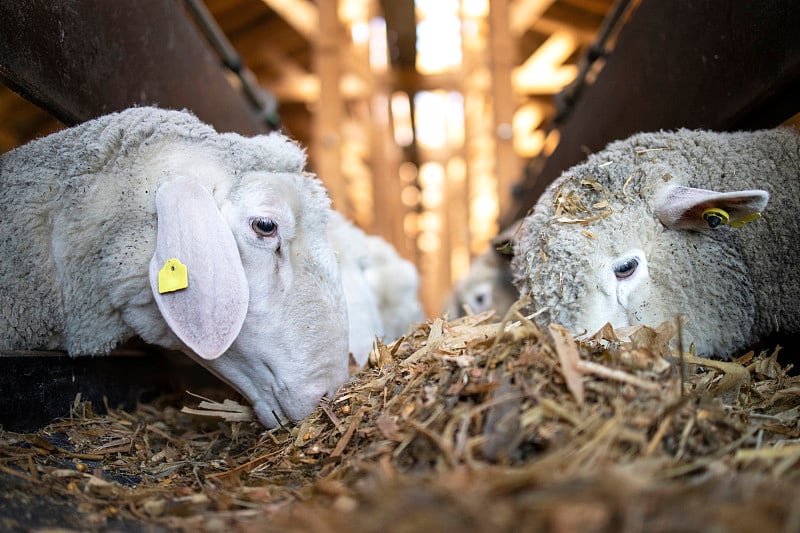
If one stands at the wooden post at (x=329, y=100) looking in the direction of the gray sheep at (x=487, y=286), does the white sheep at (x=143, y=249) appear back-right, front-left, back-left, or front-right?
front-right

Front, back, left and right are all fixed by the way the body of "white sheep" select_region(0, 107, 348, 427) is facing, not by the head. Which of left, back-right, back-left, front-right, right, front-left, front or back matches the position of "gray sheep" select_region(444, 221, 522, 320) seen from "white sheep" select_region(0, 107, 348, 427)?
front-left

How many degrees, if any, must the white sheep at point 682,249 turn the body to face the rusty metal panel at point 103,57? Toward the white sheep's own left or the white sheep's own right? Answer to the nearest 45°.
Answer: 0° — it already faces it

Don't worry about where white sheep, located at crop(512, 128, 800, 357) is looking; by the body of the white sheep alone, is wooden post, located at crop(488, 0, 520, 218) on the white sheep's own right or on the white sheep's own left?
on the white sheep's own right

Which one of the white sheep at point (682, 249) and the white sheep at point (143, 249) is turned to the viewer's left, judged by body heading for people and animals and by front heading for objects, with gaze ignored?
the white sheep at point (682, 249)

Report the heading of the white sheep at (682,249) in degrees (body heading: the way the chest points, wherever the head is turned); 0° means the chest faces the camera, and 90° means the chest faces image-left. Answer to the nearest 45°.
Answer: approximately 90°

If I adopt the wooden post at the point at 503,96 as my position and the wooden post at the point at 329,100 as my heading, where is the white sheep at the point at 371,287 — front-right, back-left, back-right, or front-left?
front-left

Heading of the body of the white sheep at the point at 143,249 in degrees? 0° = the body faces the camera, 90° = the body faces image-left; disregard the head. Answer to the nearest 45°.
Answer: approximately 270°
